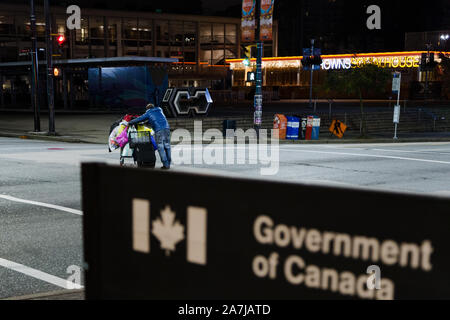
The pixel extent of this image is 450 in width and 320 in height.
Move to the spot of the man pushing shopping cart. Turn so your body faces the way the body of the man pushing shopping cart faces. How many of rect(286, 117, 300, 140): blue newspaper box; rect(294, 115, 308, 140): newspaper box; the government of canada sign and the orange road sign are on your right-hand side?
3

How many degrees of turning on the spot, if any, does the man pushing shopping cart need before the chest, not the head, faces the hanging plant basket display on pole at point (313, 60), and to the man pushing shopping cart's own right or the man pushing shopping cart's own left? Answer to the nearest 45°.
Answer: approximately 90° to the man pushing shopping cart's own right

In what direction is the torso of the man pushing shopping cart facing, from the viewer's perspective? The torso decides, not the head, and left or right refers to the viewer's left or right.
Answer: facing away from the viewer and to the left of the viewer

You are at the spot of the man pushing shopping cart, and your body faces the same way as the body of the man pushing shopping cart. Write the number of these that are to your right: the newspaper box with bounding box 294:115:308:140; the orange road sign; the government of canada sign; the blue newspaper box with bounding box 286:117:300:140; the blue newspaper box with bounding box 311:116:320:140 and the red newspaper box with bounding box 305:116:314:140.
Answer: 5

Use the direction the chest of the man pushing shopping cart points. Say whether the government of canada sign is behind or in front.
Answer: behind

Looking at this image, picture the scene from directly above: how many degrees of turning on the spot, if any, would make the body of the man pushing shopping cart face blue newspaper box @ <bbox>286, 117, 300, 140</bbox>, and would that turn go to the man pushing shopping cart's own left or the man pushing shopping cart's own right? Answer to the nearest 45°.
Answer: approximately 90° to the man pushing shopping cart's own right

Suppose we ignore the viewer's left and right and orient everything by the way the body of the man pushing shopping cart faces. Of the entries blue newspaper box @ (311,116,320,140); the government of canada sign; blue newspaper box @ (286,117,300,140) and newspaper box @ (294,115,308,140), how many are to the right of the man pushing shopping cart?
3

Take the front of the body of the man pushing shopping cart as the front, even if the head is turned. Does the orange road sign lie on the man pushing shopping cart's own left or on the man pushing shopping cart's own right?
on the man pushing shopping cart's own right

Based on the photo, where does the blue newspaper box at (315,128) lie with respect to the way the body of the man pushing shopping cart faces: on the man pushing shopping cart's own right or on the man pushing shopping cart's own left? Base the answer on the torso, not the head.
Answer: on the man pushing shopping cart's own right

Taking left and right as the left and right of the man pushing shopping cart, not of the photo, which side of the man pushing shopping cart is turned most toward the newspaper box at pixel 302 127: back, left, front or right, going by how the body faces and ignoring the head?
right

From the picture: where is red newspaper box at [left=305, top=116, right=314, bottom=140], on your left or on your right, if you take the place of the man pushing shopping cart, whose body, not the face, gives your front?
on your right

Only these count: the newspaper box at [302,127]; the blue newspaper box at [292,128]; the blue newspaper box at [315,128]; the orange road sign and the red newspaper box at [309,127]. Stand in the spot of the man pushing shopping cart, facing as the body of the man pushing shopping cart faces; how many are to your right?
5
